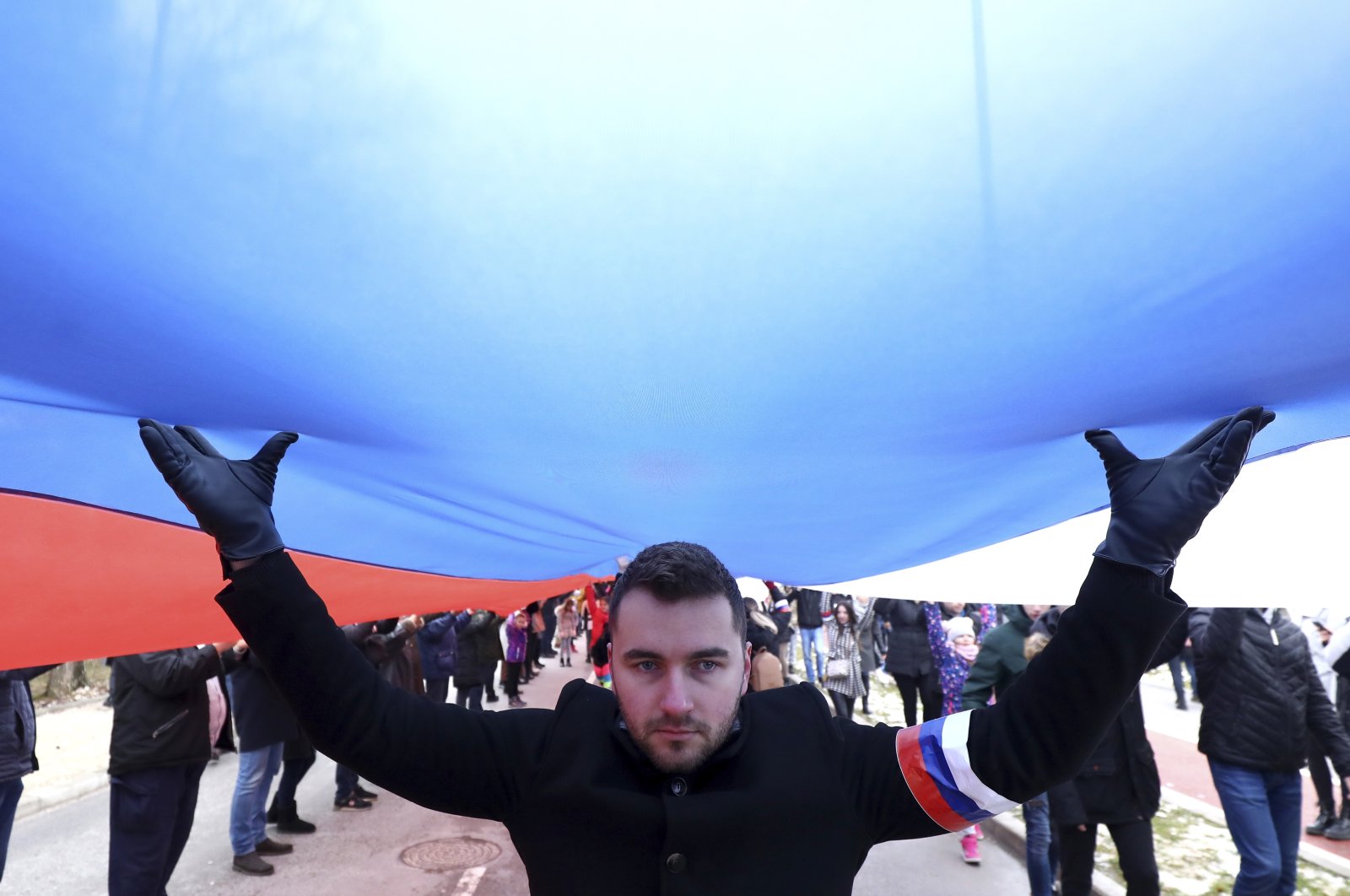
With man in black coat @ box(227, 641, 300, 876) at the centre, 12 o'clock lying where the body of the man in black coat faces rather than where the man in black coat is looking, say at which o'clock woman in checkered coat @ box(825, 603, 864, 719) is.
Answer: The woman in checkered coat is roughly at 12 o'clock from the man in black coat.

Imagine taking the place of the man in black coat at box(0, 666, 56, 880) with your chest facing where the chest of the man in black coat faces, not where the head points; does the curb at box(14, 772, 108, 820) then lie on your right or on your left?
on your left

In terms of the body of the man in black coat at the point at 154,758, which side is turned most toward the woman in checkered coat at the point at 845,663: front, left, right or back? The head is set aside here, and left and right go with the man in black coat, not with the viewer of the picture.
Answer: front

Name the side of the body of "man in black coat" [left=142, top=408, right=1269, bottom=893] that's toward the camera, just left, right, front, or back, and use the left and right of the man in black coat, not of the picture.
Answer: front

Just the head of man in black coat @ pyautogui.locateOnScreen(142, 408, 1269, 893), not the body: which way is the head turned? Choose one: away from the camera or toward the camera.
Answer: toward the camera

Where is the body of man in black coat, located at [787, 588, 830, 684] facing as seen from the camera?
toward the camera

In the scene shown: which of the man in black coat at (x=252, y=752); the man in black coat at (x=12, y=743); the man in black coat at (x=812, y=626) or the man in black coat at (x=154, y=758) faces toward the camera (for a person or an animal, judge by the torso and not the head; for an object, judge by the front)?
the man in black coat at (x=812, y=626)

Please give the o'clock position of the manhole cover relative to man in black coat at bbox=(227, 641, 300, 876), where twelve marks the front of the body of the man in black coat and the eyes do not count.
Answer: The manhole cover is roughly at 12 o'clock from the man in black coat.

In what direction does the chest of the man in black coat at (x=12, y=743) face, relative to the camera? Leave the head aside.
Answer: to the viewer's right

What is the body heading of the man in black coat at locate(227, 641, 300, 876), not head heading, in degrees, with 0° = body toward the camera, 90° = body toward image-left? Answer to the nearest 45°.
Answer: approximately 270°

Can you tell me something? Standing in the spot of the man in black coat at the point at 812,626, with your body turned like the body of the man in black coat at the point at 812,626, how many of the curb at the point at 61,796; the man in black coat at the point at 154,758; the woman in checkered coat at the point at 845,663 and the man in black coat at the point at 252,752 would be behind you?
0

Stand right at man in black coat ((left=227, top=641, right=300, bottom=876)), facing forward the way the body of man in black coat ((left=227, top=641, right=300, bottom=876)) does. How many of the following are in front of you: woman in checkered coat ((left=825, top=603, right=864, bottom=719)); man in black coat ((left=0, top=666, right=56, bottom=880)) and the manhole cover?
2

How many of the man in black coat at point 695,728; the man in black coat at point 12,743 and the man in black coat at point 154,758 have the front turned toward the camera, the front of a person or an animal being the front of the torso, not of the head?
1

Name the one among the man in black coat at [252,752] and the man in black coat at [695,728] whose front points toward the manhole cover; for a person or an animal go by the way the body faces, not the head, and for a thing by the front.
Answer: the man in black coat at [252,752]

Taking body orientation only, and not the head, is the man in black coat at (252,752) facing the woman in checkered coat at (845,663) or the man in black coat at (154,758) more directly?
the woman in checkered coat

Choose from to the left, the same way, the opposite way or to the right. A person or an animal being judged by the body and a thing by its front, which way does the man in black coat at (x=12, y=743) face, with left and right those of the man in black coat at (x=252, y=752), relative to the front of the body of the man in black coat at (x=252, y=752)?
the same way

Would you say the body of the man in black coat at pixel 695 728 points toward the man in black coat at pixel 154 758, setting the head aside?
no
